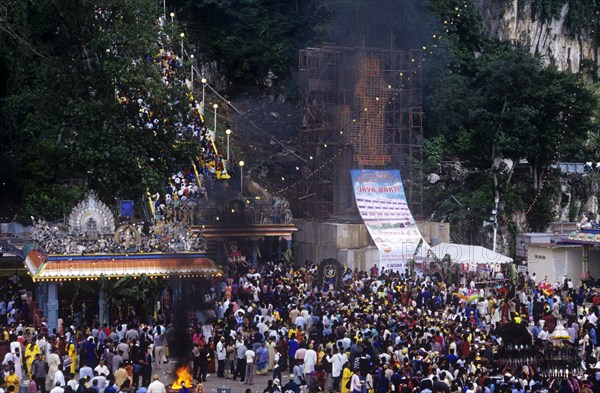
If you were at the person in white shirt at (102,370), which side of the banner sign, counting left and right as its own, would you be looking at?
front

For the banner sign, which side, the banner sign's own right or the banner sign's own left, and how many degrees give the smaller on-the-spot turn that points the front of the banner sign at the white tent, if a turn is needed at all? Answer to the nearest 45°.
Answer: approximately 45° to the banner sign's own left

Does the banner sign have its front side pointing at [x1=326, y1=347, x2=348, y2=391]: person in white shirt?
yes

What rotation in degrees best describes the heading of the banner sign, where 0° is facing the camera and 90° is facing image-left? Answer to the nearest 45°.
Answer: approximately 0°

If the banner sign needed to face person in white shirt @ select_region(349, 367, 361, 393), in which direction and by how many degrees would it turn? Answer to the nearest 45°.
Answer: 0° — it already faces them

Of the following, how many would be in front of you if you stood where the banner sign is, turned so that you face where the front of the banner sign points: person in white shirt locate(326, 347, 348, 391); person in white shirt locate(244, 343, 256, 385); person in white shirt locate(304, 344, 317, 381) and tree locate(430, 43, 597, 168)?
3

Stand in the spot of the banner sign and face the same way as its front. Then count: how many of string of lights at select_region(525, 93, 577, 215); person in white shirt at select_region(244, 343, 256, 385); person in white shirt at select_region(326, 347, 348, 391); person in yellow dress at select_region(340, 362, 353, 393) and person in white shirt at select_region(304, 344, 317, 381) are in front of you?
4

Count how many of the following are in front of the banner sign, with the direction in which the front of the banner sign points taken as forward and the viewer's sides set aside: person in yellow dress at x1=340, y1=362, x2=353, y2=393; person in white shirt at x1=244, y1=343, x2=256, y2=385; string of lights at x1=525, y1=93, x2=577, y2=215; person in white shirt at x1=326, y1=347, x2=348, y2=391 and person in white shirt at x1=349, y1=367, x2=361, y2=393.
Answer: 4

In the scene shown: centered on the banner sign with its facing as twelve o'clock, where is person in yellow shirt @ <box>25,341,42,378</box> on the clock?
The person in yellow shirt is roughly at 1 o'clock from the banner sign.

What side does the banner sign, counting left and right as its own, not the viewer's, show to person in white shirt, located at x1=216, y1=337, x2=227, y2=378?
front

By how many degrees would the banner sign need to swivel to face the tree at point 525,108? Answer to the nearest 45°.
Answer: approximately 135° to its left
